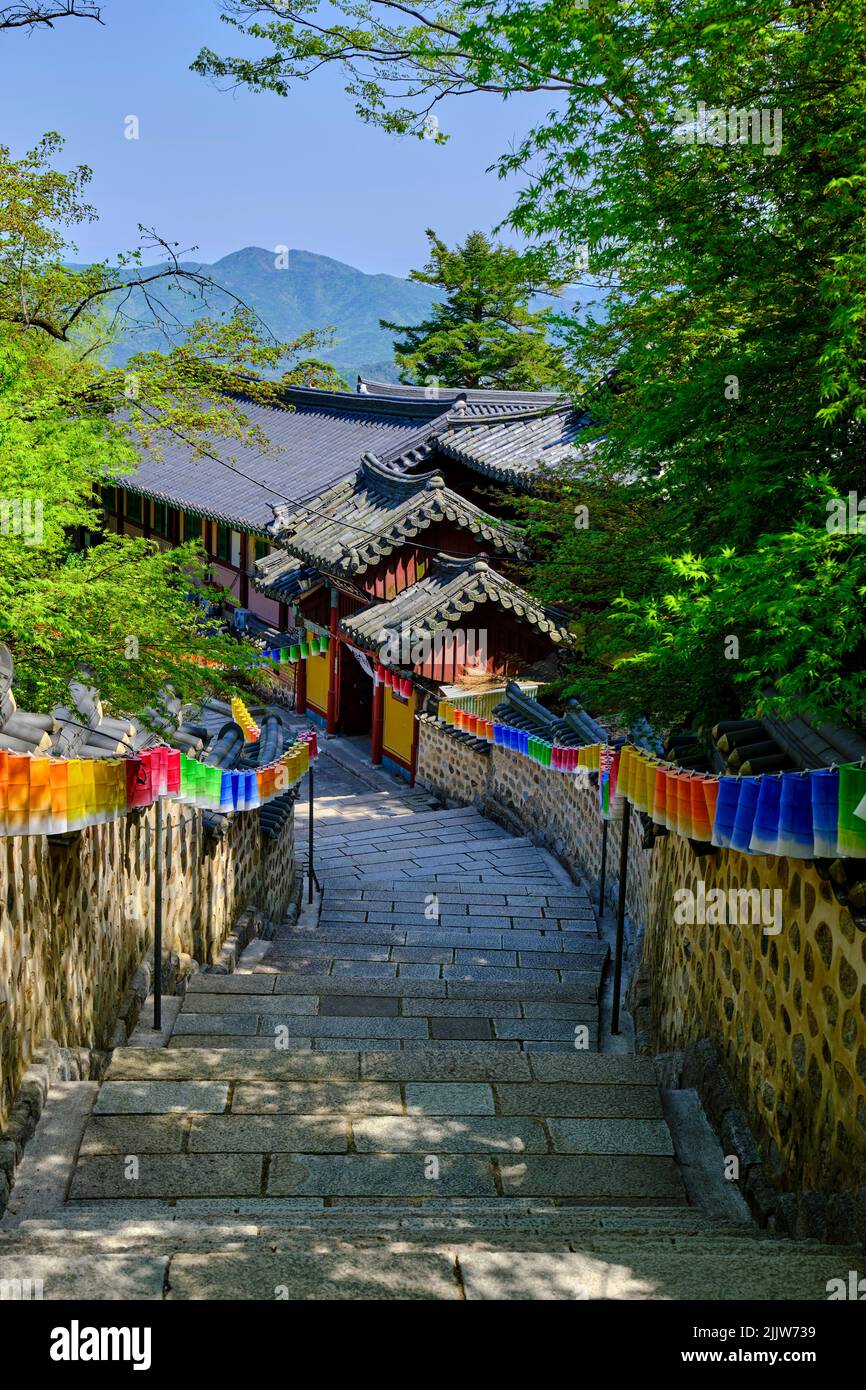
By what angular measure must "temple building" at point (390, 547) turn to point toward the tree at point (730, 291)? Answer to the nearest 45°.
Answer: approximately 45° to its left

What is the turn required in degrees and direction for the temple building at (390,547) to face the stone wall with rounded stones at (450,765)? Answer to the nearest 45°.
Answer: approximately 45° to its left

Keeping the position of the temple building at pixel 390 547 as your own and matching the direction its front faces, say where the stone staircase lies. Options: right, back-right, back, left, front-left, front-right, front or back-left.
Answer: front-left

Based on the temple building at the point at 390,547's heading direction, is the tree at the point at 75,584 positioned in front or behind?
in front

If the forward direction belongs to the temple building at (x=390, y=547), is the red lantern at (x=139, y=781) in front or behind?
in front

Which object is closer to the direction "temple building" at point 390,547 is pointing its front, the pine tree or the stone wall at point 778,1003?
the stone wall

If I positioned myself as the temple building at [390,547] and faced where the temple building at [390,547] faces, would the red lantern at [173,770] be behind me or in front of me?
in front

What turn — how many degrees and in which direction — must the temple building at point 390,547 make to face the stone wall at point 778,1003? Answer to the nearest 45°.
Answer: approximately 45° to its left

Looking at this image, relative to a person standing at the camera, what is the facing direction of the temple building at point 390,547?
facing the viewer and to the left of the viewer
